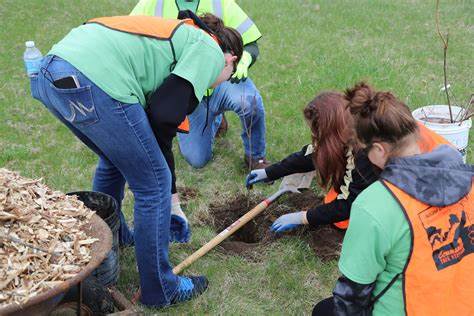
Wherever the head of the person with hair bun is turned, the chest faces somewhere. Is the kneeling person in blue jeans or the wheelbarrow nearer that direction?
the kneeling person in blue jeans

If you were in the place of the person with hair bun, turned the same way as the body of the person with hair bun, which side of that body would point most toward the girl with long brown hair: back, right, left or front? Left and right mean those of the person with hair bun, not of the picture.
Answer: front

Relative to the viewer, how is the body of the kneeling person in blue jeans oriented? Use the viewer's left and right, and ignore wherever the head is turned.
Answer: facing the viewer

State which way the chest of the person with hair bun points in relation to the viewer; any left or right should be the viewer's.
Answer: facing away from the viewer and to the left of the viewer

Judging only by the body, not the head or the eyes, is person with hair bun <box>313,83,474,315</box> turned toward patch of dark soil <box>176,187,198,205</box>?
yes

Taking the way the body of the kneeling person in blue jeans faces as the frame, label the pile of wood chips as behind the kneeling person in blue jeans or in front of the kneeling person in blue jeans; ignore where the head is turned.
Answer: in front

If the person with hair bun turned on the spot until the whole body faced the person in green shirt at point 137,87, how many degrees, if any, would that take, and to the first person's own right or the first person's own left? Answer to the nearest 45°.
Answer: approximately 45° to the first person's own left

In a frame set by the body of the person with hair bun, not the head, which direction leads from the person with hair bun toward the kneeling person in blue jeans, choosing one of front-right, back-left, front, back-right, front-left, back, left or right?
front

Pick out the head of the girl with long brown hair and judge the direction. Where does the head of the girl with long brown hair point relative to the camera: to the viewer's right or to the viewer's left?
to the viewer's left

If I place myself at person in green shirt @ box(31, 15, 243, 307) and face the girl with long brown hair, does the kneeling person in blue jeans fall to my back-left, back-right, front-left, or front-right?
front-left

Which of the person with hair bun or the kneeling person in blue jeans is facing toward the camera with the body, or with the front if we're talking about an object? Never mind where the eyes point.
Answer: the kneeling person in blue jeans

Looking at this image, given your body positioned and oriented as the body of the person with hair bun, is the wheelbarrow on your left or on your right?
on your left

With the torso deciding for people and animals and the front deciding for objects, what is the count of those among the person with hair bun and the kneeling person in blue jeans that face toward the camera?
1

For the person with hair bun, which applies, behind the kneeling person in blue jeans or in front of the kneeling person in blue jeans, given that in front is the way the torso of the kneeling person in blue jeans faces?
in front
